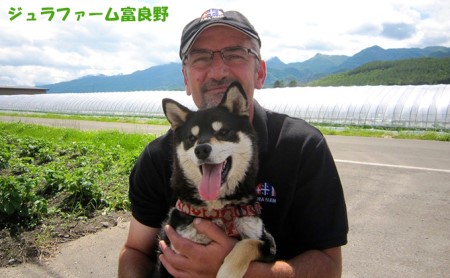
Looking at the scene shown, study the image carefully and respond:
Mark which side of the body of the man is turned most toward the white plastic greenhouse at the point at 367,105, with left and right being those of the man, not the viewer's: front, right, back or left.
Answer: back

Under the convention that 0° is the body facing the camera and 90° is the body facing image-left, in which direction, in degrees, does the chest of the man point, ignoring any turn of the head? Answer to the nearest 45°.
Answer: approximately 0°

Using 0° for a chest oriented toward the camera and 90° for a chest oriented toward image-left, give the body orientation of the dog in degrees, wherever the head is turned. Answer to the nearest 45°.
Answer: approximately 0°

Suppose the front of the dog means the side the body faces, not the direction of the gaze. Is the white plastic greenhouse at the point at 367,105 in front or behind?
behind
